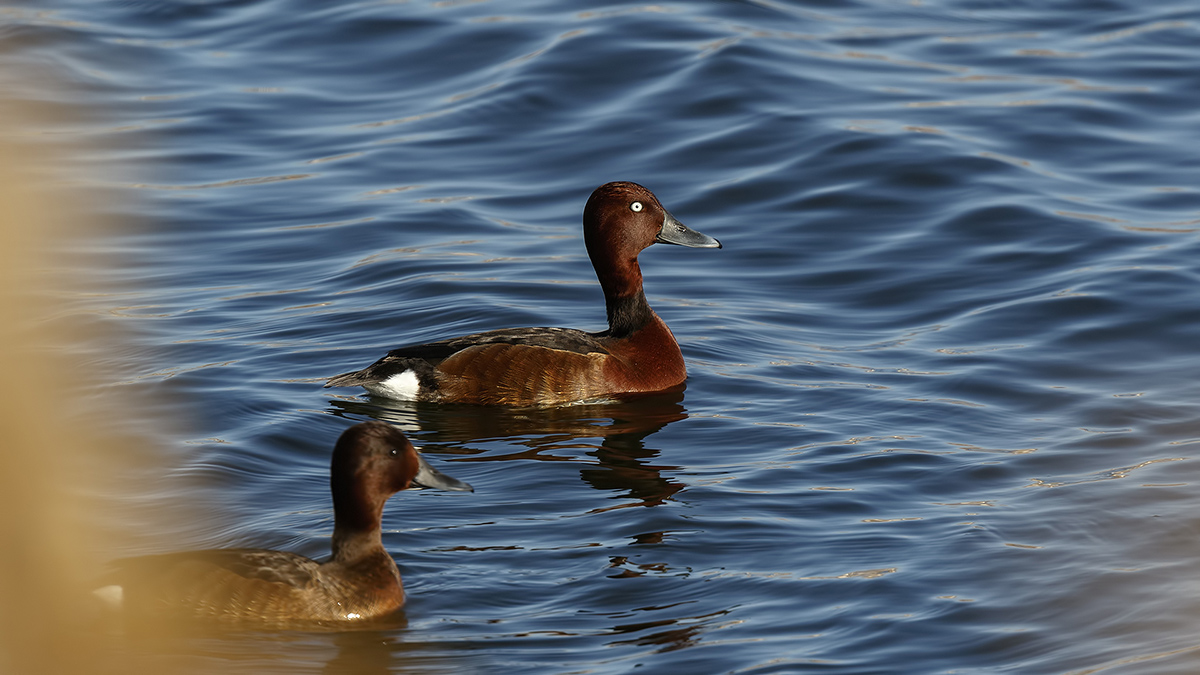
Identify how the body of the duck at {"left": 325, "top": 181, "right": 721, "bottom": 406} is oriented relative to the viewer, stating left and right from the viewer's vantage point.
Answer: facing to the right of the viewer

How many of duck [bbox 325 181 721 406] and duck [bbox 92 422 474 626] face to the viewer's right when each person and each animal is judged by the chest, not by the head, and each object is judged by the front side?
2

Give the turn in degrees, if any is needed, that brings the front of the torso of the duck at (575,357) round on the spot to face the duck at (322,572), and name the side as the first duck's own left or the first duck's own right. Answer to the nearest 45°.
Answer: approximately 90° to the first duck's own right

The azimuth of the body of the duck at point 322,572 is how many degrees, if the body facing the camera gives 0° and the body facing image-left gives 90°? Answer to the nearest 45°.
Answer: approximately 270°

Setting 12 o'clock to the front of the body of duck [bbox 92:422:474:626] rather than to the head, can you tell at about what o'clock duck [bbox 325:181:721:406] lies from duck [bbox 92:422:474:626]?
duck [bbox 325:181:721:406] is roughly at 10 o'clock from duck [bbox 92:422:474:626].
